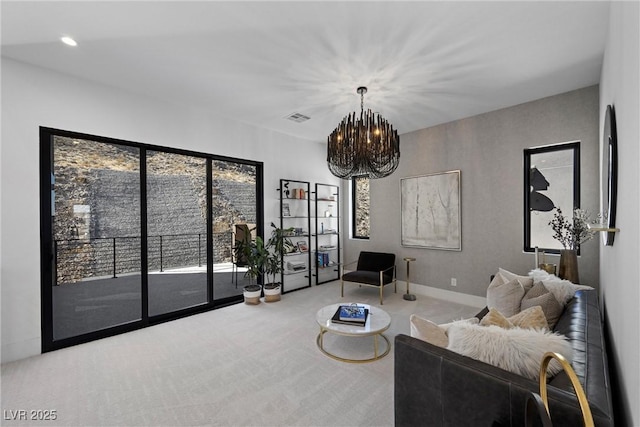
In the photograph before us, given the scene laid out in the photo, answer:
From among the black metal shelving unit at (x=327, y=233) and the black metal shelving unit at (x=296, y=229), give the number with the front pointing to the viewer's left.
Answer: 0

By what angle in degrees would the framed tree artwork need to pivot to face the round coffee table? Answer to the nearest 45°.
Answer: approximately 45° to its left

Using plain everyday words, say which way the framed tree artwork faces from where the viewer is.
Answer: facing the viewer and to the left of the viewer

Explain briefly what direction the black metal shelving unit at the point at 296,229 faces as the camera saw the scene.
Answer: facing the viewer and to the right of the viewer

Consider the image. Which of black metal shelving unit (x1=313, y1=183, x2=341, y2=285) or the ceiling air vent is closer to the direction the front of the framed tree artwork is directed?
the ceiling air vent

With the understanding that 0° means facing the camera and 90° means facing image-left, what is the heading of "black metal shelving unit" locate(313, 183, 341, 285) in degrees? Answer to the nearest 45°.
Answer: approximately 315°

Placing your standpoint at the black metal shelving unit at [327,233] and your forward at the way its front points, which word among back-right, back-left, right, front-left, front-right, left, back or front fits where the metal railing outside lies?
right

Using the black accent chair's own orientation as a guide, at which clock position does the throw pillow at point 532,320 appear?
The throw pillow is roughly at 10 o'clock from the black accent chair.

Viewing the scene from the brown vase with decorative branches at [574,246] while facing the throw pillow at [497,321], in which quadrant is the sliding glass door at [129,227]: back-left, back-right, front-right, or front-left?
front-right

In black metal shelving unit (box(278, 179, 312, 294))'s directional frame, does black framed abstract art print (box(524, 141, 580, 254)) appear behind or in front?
in front

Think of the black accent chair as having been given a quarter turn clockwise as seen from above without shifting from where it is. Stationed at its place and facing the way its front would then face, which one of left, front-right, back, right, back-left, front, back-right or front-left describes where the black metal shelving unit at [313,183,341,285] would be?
front

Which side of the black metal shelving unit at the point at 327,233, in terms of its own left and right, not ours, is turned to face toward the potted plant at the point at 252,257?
right

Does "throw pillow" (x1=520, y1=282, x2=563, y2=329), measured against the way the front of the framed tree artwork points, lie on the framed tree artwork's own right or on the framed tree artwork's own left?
on the framed tree artwork's own left
